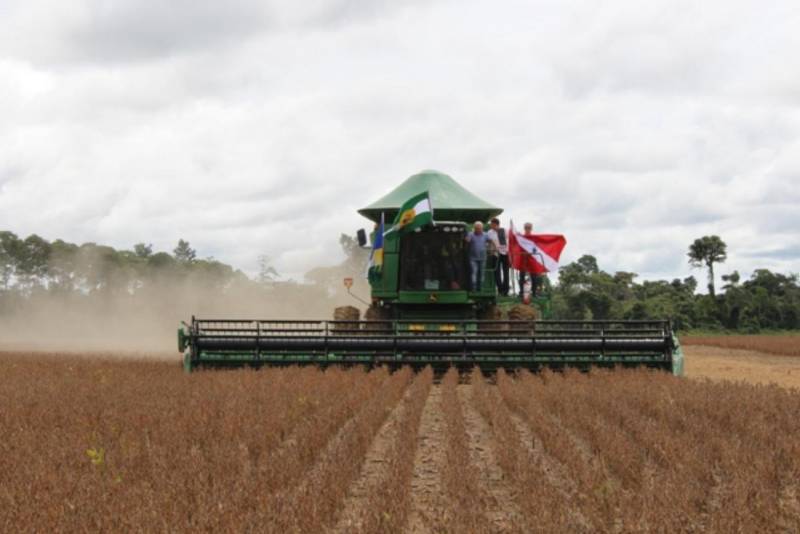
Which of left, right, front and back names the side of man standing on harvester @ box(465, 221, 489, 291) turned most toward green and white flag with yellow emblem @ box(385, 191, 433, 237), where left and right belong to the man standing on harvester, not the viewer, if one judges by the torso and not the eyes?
right
